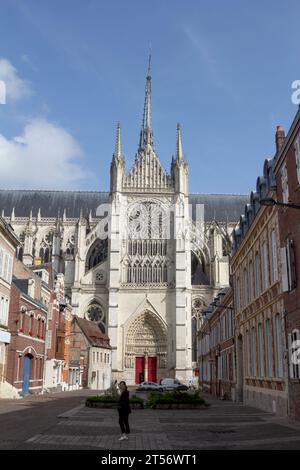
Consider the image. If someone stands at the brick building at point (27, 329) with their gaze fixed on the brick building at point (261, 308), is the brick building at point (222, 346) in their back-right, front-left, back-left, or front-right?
front-left

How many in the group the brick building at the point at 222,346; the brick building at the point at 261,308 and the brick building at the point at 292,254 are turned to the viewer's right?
0

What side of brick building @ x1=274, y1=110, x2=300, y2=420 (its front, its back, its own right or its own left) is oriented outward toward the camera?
left

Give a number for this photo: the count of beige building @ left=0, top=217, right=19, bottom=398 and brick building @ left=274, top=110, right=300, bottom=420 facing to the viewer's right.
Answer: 1

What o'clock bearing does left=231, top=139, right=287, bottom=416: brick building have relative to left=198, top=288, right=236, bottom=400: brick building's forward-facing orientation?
left=231, top=139, right=287, bottom=416: brick building is roughly at 9 o'clock from left=198, top=288, right=236, bottom=400: brick building.

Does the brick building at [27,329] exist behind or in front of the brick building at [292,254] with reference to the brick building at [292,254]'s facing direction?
in front

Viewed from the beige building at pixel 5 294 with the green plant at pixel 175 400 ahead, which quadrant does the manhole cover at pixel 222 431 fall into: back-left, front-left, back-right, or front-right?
front-right

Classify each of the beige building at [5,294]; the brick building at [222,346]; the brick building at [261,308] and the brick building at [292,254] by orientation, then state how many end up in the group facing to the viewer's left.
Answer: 3

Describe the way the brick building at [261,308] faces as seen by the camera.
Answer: facing to the left of the viewer

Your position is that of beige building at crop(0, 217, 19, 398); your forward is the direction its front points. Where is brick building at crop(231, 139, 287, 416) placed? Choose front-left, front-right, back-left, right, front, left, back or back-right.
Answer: front-right

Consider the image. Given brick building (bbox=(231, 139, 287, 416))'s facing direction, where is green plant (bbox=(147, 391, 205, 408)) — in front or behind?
in front

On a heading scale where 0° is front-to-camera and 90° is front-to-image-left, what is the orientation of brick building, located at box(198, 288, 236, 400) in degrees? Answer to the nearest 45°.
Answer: approximately 90°

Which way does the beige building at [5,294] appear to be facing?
to the viewer's right

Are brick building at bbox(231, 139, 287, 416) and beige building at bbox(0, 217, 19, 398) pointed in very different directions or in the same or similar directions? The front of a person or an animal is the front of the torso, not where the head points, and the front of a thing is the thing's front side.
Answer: very different directions

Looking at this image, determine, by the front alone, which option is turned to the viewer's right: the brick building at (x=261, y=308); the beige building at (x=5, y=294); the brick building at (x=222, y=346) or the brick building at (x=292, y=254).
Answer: the beige building at (x=5, y=294)
